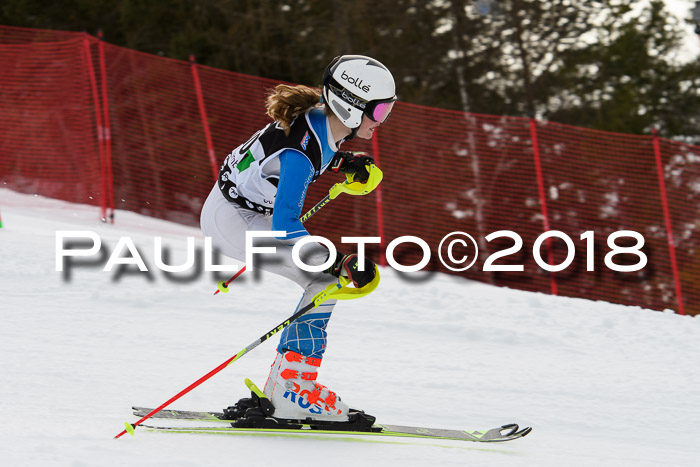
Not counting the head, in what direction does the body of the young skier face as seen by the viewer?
to the viewer's right

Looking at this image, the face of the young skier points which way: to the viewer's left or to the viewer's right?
to the viewer's right

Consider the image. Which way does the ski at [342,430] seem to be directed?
to the viewer's right

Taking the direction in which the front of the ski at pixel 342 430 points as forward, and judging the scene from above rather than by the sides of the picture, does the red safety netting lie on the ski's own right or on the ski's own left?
on the ski's own left

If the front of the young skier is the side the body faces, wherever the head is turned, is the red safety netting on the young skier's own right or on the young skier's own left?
on the young skier's own left
